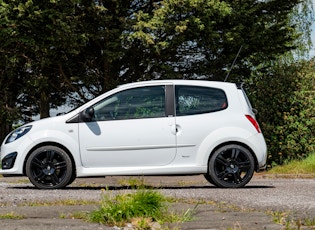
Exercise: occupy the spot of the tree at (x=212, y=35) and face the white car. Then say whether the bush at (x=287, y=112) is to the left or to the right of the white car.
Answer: left

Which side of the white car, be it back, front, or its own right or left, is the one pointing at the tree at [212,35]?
right

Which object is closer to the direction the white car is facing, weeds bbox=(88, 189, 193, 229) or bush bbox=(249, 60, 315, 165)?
the weeds

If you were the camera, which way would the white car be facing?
facing to the left of the viewer

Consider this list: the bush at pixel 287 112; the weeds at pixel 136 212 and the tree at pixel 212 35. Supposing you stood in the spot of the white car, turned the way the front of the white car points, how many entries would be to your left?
1

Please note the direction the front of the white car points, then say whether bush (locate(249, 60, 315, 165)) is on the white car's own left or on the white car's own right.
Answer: on the white car's own right

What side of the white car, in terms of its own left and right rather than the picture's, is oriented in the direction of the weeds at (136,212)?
left

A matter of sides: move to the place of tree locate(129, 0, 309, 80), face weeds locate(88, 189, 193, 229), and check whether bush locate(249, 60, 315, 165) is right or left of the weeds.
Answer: left
